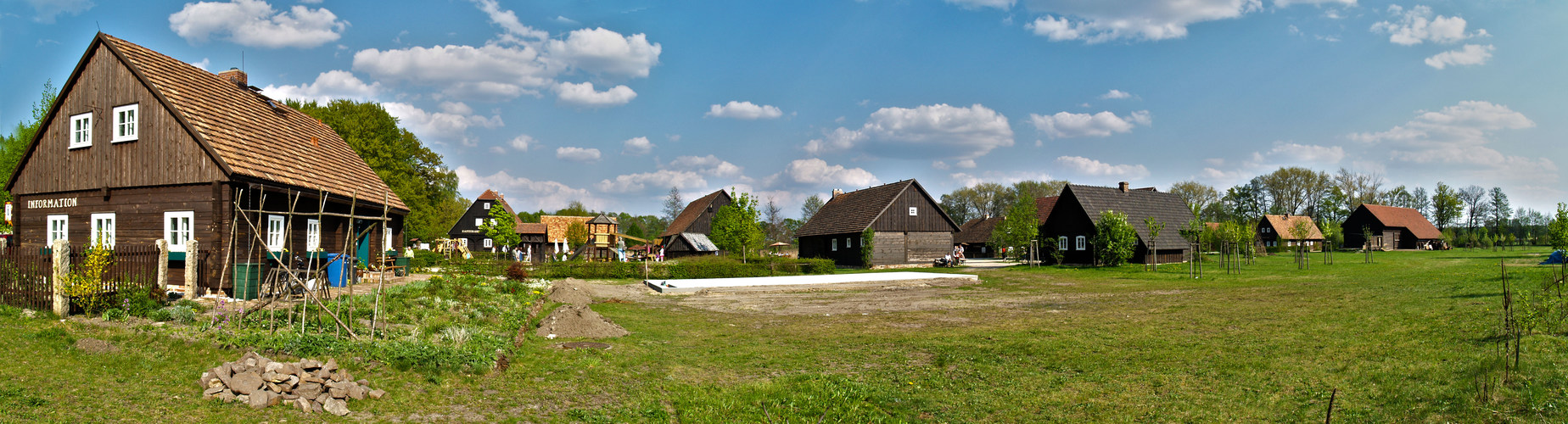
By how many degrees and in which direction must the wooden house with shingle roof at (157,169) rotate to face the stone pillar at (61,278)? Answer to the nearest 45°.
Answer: approximately 45° to its right

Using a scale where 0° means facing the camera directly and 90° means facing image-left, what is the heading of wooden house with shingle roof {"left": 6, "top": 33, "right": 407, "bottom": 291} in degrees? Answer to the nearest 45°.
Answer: approximately 315°

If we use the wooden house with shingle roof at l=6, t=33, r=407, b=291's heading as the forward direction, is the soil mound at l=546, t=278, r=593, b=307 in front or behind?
in front

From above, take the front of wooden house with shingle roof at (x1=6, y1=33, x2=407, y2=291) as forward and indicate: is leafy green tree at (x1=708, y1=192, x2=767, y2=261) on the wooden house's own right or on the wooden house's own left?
on the wooden house's own left
